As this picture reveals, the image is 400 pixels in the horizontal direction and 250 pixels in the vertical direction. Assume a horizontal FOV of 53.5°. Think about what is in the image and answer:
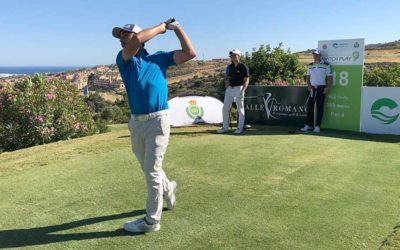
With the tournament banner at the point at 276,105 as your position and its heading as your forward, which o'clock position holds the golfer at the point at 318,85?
The golfer is roughly at 10 o'clock from the tournament banner.

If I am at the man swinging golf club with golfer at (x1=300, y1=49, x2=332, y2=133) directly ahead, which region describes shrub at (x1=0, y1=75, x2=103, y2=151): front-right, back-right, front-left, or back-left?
front-left

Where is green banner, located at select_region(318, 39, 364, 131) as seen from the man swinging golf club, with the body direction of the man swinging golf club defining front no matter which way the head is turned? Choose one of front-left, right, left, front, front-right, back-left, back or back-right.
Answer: back

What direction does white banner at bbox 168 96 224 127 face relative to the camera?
toward the camera

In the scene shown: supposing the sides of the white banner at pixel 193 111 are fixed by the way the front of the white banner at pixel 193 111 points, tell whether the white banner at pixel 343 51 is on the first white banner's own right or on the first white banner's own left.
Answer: on the first white banner's own left

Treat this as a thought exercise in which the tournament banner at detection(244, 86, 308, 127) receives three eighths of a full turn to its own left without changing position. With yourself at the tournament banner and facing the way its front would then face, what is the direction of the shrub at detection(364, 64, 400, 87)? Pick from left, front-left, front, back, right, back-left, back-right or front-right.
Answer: front

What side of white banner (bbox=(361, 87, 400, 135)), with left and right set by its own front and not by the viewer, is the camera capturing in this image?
front

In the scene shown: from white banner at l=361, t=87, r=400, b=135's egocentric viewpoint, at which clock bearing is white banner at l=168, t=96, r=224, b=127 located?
white banner at l=168, t=96, r=224, b=127 is roughly at 3 o'clock from white banner at l=361, t=87, r=400, b=135.

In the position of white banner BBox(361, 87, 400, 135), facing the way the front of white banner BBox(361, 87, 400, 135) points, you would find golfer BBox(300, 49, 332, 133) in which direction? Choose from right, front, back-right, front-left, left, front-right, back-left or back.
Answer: right

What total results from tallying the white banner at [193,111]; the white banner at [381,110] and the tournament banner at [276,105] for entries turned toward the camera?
3

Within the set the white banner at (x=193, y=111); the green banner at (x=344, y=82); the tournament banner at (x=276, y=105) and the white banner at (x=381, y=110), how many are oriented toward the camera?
4

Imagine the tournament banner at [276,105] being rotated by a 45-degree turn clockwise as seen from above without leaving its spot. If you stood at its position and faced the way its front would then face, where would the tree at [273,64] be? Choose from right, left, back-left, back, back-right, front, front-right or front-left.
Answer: back-right

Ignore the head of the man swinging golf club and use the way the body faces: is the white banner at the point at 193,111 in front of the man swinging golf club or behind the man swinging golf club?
behind

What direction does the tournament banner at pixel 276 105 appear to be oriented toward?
toward the camera

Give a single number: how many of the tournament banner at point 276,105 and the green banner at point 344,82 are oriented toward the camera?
2

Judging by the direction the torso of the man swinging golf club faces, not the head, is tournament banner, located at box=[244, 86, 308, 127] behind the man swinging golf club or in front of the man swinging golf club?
behind
